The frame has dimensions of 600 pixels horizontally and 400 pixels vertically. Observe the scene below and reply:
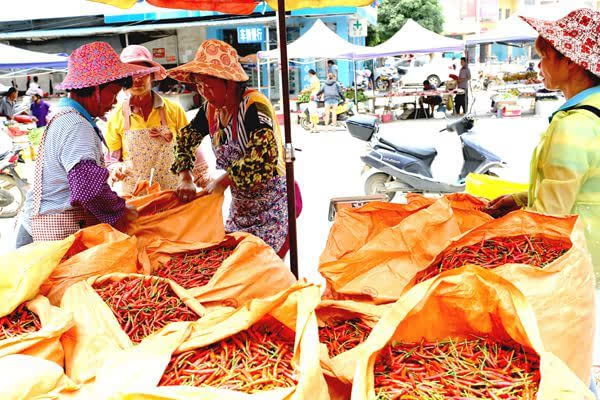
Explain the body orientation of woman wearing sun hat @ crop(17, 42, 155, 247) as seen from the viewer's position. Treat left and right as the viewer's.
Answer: facing to the right of the viewer

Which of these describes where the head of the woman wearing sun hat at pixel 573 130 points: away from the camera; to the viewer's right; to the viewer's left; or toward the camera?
to the viewer's left

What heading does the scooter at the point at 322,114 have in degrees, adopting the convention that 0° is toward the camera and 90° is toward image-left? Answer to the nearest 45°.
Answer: approximately 90°

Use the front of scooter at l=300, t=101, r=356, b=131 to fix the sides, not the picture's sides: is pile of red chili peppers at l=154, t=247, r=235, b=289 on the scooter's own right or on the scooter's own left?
on the scooter's own left

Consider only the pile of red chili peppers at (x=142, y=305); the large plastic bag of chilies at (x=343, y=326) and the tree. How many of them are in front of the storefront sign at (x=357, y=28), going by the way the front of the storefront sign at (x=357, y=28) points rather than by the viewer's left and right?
2

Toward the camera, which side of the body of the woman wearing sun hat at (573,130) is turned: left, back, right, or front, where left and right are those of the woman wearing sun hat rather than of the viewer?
left

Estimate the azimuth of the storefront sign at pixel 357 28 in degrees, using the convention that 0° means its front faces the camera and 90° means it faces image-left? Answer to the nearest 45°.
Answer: approximately 0°

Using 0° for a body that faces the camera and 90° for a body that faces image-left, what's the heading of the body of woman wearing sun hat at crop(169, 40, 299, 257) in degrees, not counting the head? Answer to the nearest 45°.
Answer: approximately 45°

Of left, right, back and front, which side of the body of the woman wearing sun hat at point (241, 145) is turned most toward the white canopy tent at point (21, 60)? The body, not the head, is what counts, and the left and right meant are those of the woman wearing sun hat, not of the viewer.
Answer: right

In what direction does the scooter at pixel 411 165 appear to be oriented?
to the viewer's right
